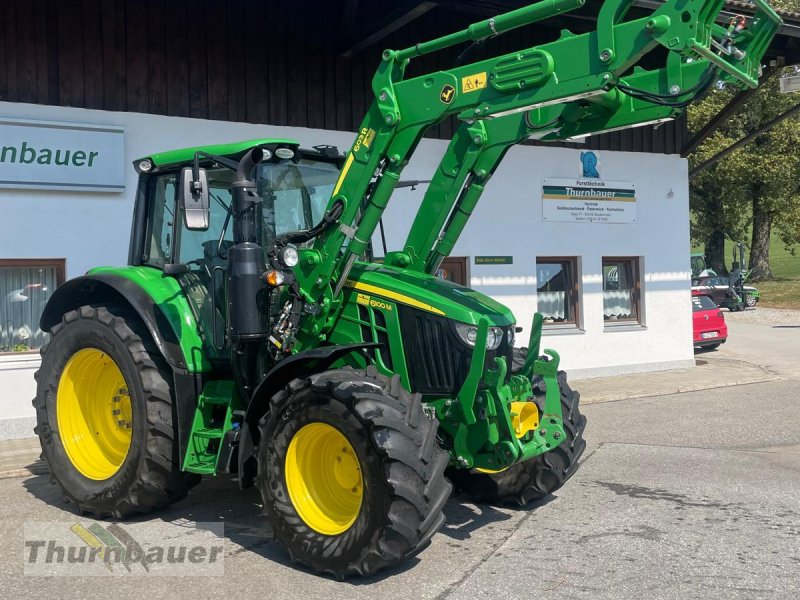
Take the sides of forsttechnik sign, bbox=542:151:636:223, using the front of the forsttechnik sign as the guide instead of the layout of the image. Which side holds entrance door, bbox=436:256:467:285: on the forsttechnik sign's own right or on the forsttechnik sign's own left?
on the forsttechnik sign's own right

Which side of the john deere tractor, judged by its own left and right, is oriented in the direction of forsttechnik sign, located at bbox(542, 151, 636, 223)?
left

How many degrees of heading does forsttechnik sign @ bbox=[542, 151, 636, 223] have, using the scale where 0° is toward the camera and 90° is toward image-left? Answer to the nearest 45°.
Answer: approximately 0°

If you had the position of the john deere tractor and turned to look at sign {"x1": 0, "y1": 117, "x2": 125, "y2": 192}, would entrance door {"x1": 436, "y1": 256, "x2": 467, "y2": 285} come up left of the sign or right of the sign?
right

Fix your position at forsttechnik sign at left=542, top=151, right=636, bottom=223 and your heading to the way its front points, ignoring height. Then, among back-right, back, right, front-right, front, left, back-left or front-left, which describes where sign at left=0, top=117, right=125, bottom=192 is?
front-right
